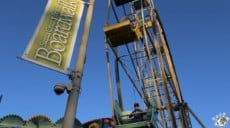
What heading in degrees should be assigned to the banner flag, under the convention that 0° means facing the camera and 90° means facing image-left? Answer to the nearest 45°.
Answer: approximately 0°

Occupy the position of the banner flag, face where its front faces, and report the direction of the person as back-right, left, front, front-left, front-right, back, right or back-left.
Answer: back-left
